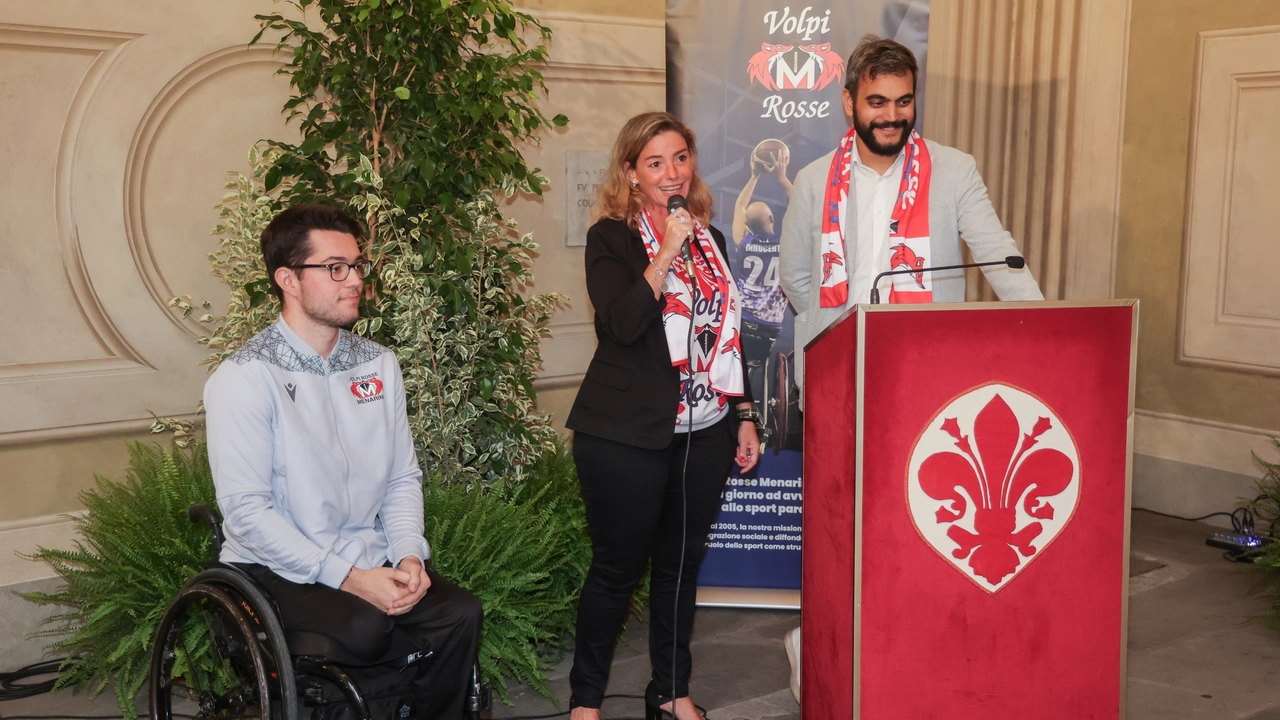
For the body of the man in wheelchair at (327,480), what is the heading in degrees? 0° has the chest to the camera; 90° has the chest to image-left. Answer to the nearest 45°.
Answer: approximately 315°

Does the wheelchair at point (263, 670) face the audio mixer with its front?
no

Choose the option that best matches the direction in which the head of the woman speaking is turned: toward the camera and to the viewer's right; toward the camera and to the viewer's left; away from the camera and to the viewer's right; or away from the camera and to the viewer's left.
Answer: toward the camera and to the viewer's right

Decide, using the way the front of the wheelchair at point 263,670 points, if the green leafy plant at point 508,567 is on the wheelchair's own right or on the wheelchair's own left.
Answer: on the wheelchair's own left

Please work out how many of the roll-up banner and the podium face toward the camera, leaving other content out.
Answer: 2

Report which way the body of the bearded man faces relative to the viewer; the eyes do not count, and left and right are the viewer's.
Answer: facing the viewer

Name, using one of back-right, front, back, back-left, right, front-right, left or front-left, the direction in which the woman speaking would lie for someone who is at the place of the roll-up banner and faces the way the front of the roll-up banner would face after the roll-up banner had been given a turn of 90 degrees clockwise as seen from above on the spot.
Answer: left

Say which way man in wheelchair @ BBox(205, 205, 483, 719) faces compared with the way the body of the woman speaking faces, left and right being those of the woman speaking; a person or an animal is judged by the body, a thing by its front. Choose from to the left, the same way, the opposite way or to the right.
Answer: the same way

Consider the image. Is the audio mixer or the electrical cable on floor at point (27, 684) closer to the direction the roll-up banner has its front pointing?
the electrical cable on floor

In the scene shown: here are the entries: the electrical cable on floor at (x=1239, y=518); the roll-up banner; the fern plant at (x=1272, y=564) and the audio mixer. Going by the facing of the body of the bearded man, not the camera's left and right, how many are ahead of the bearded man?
0

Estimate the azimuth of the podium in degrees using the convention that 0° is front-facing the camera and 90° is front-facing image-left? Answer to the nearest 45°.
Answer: approximately 0°

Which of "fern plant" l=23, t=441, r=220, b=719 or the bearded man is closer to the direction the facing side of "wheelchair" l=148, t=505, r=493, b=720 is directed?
the bearded man

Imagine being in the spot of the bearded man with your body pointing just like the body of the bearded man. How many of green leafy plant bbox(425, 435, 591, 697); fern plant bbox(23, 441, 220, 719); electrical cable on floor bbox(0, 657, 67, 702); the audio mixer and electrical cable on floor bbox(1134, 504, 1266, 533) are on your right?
3

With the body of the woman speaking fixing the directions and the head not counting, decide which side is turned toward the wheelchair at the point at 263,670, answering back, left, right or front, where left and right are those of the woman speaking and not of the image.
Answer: right

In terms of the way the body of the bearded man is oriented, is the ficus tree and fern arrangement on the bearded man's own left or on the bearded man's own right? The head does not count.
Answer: on the bearded man's own right

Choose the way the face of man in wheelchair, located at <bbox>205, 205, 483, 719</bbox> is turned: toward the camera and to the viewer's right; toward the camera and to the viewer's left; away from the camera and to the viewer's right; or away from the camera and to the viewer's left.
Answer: toward the camera and to the viewer's right

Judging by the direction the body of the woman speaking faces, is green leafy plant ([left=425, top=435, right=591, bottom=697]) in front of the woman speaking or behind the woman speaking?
behind

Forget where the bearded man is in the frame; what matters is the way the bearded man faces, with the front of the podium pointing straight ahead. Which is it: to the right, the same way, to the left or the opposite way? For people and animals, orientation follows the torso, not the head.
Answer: the same way

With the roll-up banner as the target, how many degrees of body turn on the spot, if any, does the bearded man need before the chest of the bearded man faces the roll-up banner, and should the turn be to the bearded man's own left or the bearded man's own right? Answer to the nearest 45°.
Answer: approximately 135° to the bearded man's own right

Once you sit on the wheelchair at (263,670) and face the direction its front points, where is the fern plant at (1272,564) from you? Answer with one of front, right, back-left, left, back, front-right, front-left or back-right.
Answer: front-left
